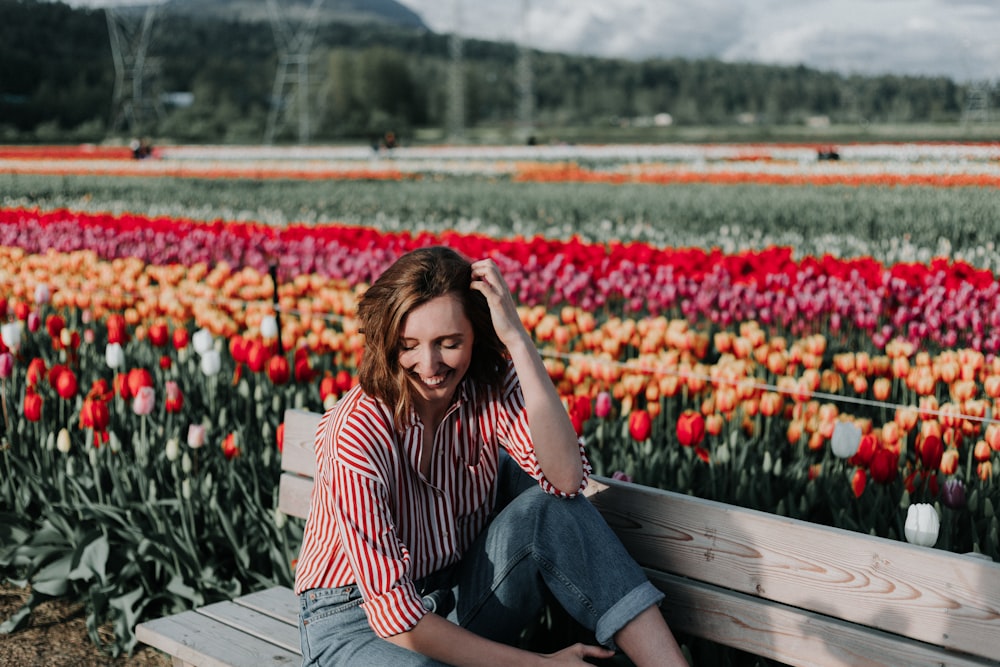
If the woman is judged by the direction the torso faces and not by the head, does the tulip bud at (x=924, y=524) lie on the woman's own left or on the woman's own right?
on the woman's own left

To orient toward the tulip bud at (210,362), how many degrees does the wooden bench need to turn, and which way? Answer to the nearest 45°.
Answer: approximately 90° to its right

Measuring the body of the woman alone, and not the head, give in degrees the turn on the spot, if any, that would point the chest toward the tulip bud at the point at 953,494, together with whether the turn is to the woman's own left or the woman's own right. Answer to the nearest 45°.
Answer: approximately 90° to the woman's own left

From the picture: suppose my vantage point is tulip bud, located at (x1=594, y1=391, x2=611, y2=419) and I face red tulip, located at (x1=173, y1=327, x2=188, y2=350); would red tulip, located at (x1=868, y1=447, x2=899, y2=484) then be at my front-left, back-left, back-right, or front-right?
back-left

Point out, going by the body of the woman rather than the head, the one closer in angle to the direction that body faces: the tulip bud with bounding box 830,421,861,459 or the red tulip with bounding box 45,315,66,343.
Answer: the tulip bud

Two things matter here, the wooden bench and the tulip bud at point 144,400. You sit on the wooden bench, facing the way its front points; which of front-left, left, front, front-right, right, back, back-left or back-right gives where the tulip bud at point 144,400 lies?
right

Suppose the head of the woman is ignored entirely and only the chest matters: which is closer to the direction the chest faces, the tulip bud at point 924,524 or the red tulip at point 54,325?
the tulip bud

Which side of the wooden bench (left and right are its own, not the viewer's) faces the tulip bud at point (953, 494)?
back

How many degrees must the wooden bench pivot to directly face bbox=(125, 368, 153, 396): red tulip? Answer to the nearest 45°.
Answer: approximately 90° to its right

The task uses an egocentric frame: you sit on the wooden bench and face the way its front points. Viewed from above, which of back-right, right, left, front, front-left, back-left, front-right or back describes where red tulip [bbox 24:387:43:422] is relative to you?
right

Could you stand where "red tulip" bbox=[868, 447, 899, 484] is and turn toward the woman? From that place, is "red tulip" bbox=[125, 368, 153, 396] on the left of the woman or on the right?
right

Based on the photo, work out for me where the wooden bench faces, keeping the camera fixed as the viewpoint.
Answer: facing the viewer and to the left of the viewer

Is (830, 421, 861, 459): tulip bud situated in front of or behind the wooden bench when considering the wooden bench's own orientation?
behind

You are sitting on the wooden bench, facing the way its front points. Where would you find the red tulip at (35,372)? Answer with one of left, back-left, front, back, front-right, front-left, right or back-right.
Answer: right

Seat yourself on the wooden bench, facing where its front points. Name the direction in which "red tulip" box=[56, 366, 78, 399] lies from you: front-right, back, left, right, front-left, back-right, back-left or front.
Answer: right

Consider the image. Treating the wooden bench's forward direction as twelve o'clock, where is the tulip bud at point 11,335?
The tulip bud is roughly at 3 o'clock from the wooden bench.

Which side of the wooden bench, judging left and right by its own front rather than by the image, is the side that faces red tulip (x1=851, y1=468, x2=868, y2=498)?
back
